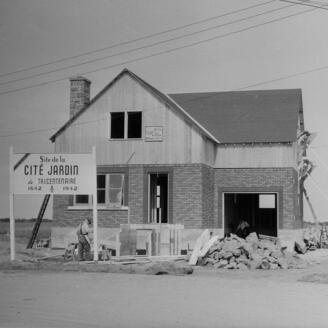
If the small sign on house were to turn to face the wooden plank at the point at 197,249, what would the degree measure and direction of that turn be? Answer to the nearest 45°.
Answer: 0° — it already faces it

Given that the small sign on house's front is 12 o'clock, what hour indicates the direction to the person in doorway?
The person in doorway is roughly at 8 o'clock from the small sign on house.

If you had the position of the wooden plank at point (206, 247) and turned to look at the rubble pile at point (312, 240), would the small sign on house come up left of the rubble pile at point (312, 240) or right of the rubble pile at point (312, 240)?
left

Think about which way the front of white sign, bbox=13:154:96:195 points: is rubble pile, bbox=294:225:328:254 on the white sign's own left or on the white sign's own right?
on the white sign's own left

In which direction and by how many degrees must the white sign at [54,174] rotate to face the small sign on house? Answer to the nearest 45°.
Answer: approximately 135° to its left

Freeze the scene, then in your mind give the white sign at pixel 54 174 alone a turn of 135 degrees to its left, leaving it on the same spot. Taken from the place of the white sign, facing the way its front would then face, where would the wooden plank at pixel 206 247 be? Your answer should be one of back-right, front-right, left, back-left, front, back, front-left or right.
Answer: front-right

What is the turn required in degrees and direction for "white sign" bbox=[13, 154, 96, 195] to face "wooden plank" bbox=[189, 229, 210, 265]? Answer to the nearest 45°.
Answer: approximately 90° to its left

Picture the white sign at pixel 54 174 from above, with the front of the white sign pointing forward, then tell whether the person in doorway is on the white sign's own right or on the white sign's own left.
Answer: on the white sign's own left

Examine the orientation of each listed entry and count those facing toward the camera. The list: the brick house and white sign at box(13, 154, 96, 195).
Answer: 2
